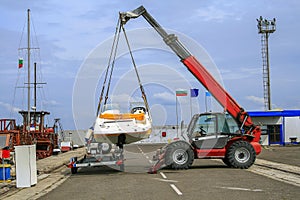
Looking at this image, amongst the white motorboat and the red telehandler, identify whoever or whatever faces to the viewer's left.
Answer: the red telehandler

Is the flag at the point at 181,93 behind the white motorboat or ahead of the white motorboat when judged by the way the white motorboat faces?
ahead

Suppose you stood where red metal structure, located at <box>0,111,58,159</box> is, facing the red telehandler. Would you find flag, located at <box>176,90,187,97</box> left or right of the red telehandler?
left

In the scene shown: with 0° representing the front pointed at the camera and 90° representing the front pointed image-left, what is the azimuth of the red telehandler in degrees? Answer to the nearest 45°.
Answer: approximately 90°

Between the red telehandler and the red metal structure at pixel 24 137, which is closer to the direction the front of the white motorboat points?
the red metal structure

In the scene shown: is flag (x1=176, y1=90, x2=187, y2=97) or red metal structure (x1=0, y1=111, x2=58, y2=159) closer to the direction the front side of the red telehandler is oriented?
the red metal structure

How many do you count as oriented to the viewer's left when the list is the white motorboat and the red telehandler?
1

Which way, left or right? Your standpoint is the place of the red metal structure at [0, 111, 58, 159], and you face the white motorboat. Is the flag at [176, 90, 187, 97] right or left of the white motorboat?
left

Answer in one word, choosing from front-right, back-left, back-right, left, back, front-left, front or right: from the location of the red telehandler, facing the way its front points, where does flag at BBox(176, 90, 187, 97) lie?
right

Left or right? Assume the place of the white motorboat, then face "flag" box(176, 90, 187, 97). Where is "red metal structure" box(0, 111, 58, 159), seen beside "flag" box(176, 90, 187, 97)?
left
